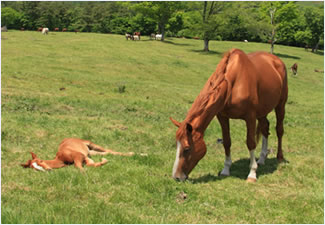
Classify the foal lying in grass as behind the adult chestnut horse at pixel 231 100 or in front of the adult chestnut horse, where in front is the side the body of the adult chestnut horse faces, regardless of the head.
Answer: in front

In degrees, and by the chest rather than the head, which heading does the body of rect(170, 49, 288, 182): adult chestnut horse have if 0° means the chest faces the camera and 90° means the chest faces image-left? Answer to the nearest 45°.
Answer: approximately 45°
